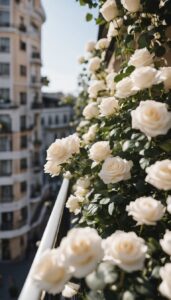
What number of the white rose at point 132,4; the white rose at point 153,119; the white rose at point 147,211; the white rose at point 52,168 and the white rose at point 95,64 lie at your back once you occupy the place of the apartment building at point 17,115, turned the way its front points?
0

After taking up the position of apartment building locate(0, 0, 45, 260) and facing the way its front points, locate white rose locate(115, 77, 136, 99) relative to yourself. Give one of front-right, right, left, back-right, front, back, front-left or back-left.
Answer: front-right

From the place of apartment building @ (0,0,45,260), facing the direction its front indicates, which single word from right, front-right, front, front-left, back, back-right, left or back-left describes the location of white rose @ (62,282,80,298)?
front-right

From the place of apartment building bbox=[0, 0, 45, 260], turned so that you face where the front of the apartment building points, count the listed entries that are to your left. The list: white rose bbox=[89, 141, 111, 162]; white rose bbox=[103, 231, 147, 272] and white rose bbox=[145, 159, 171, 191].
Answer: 0

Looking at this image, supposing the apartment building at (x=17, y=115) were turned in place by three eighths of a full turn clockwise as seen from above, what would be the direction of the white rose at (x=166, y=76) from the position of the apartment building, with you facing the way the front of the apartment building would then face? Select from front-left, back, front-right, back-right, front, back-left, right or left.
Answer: left

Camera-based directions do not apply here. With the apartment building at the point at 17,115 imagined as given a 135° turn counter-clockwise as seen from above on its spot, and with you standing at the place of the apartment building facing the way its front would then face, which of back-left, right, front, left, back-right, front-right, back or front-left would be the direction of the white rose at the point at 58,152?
back

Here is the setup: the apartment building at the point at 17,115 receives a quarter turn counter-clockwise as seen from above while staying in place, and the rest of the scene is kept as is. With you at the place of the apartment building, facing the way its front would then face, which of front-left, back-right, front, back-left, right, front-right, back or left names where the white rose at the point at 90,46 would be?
back-right

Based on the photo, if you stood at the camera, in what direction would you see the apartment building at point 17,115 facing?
facing the viewer and to the right of the viewer

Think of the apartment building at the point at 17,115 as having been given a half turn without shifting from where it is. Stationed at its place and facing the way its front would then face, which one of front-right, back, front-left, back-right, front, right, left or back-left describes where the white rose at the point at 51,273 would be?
back-left

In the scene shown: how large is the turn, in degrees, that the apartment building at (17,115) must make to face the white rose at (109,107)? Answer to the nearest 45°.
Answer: approximately 45° to its right

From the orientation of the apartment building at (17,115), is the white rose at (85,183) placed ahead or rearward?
ahead

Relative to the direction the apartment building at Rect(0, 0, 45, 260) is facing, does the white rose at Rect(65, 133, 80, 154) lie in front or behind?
in front

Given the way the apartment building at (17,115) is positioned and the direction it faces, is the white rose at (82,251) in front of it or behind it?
in front

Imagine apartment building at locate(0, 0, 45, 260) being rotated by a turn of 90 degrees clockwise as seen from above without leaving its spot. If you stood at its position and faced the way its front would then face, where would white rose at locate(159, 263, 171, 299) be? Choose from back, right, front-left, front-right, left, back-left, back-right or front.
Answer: front-left
